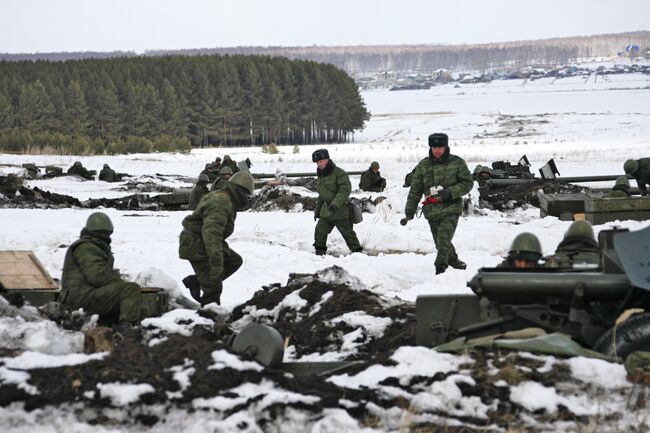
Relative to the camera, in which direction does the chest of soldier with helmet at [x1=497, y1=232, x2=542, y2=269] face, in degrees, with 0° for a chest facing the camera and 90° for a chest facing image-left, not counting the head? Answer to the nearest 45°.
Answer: approximately 0°

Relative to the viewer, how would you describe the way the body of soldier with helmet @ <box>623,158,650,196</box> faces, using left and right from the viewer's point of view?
facing to the left of the viewer

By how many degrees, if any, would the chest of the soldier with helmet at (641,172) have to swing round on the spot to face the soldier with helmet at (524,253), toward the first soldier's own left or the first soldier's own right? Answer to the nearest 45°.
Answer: approximately 90° to the first soldier's own left

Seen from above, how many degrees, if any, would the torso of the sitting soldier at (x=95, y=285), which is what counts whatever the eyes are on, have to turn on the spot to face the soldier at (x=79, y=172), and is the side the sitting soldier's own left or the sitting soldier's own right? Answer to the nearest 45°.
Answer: approximately 90° to the sitting soldier's own left

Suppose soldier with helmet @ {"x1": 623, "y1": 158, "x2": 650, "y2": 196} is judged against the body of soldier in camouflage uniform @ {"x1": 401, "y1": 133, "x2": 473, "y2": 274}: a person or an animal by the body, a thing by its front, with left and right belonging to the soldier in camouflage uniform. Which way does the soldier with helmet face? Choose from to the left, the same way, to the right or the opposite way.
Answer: to the right

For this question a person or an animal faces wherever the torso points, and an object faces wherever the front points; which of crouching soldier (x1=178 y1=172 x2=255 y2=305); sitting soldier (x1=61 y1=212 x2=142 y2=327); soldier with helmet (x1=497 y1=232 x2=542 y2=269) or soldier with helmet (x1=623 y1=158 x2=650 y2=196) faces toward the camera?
soldier with helmet (x1=497 y1=232 x2=542 y2=269)

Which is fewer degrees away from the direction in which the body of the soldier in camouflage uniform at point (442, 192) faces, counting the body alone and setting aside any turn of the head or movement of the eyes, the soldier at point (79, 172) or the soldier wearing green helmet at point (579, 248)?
the soldier wearing green helmet

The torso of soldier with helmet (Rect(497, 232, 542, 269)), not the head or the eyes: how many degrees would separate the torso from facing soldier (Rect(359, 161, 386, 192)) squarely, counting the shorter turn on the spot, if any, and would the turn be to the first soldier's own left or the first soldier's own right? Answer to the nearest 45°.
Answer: approximately 180°

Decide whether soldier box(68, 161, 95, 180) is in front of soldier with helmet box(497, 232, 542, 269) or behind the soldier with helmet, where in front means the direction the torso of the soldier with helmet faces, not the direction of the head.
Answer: behind
